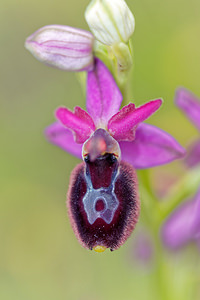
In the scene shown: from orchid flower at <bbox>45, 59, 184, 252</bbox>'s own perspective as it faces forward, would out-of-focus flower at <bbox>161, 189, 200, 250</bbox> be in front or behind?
behind

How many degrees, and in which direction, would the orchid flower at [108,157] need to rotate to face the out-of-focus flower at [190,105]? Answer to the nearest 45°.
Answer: approximately 135° to its left

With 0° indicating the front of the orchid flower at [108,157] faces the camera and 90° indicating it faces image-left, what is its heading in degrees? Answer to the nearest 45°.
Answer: approximately 0°

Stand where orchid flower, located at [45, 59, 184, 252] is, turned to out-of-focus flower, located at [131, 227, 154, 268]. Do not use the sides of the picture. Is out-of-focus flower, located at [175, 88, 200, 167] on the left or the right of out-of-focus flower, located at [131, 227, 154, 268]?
right

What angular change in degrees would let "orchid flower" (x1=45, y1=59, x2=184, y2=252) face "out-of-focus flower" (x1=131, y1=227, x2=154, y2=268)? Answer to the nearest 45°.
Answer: approximately 180°
